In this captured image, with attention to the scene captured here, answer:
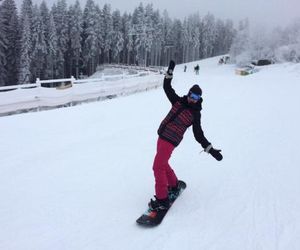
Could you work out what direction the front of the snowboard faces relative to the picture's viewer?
facing the viewer and to the left of the viewer
